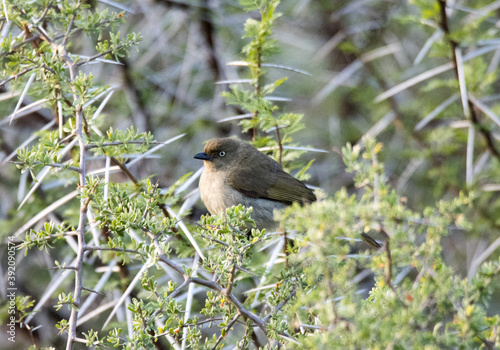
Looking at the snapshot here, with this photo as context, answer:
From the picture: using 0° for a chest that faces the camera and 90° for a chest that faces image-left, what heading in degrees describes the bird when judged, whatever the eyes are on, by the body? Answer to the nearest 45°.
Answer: approximately 90°
